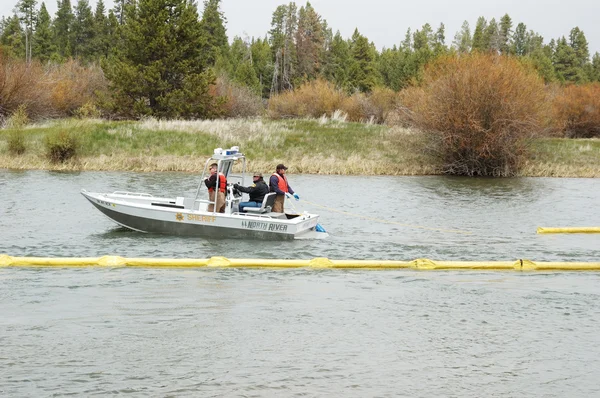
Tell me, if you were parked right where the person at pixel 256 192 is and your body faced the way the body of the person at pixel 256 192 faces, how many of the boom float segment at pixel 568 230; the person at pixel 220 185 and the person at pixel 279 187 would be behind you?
2

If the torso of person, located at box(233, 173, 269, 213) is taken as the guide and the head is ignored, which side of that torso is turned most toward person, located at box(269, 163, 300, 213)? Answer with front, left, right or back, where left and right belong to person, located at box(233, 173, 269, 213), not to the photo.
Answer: back

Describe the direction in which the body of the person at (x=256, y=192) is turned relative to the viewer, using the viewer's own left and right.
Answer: facing to the left of the viewer

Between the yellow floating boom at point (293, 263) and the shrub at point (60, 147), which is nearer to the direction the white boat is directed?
the shrub

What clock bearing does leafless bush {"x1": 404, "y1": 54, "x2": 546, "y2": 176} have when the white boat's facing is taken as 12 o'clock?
The leafless bush is roughly at 4 o'clock from the white boat.

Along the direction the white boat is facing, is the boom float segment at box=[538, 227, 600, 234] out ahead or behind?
behind

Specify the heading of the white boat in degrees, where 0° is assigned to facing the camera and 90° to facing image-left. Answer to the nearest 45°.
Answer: approximately 90°
